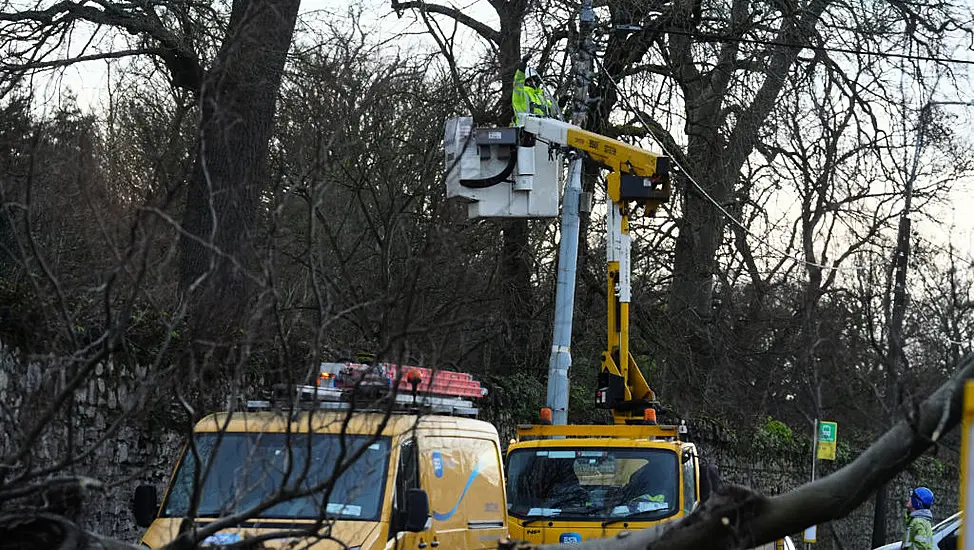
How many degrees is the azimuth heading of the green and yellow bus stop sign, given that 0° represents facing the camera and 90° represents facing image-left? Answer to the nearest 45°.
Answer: approximately 0°

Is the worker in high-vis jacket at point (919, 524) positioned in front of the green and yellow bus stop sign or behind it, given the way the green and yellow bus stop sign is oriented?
in front

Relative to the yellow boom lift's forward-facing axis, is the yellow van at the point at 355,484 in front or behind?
in front

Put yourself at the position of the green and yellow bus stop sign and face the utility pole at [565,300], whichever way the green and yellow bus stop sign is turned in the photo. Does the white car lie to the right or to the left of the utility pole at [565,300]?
left

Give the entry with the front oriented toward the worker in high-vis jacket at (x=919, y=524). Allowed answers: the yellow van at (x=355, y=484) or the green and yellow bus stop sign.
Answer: the green and yellow bus stop sign

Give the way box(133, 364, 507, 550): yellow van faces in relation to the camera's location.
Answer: facing the viewer and to the left of the viewer

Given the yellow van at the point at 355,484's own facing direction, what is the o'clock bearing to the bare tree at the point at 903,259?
The bare tree is roughly at 6 o'clock from the yellow van.

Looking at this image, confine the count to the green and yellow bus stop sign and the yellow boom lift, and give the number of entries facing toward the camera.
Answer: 2

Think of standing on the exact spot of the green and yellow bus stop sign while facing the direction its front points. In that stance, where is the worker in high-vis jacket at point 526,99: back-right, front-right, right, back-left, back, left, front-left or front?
front-right
